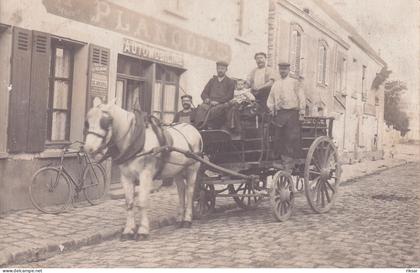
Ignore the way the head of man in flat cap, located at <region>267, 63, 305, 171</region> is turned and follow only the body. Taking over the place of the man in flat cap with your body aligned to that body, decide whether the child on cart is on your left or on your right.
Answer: on your right

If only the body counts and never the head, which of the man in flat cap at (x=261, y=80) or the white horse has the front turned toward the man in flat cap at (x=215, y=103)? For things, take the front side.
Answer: the man in flat cap at (x=261, y=80)

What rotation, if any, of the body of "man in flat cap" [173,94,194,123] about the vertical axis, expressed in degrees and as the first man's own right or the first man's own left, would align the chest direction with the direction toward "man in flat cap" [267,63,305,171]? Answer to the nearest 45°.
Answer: approximately 45° to the first man's own left

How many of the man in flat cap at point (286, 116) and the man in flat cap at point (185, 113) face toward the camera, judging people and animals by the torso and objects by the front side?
2

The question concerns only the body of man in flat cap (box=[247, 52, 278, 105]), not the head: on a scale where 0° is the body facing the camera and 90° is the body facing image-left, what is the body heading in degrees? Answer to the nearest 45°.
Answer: approximately 45°

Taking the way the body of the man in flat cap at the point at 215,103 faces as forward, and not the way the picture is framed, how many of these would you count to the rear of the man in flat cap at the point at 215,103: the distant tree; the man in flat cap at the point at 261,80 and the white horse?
2

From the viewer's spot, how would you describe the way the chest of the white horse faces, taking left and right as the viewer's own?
facing the viewer and to the left of the viewer

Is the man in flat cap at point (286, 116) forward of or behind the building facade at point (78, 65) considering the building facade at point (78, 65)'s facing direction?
forward

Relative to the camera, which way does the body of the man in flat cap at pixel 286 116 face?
toward the camera

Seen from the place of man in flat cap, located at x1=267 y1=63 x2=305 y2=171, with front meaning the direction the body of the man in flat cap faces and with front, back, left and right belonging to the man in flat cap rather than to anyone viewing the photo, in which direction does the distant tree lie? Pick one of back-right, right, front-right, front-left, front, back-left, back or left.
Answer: back-left

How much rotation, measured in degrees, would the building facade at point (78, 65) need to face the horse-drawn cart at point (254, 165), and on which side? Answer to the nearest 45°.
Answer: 0° — it already faces it

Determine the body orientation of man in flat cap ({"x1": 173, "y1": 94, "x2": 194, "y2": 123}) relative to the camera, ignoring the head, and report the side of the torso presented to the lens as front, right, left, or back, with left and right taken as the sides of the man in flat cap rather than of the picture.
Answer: front

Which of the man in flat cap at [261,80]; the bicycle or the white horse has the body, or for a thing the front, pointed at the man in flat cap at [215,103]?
the man in flat cap at [261,80]
